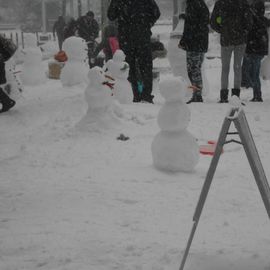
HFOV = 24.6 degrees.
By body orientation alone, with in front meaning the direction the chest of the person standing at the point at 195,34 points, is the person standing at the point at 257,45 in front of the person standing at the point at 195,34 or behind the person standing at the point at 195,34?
behind

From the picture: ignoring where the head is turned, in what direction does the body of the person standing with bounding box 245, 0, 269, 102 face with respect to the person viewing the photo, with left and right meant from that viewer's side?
facing to the left of the viewer

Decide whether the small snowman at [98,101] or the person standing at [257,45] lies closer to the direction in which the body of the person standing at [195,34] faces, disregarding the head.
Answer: the small snowman

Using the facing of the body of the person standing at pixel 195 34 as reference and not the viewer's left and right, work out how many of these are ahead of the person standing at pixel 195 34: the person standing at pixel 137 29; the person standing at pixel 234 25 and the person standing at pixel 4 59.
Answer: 2

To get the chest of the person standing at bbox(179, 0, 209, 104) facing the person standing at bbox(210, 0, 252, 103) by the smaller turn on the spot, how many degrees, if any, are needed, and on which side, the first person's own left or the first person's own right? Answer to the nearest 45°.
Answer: approximately 180°

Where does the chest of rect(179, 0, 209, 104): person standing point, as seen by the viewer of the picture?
to the viewer's left

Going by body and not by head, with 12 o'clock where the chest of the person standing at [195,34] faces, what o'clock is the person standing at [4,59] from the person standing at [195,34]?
the person standing at [4,59] is roughly at 12 o'clock from the person standing at [195,34].

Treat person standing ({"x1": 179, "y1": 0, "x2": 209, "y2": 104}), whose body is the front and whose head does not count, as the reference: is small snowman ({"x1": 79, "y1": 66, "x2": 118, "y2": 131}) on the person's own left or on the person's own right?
on the person's own left
